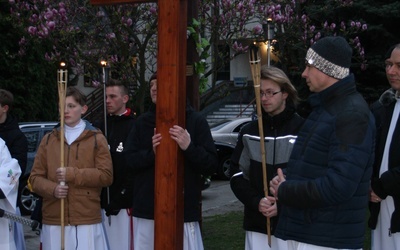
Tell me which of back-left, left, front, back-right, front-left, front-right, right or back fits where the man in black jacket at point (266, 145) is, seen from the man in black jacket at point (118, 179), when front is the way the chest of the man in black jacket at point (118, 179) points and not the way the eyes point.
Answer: left

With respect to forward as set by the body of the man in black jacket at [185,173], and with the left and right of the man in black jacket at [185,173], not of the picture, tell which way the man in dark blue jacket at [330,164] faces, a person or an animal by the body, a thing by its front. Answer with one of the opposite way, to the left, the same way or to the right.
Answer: to the right

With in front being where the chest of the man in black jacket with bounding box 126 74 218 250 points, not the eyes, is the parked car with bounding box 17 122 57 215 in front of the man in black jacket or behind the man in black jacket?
behind

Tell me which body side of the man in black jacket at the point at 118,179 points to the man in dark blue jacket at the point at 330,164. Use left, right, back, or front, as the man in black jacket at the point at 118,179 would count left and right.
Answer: left

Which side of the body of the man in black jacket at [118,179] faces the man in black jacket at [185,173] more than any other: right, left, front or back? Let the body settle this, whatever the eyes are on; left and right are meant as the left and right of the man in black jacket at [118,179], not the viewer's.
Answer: left

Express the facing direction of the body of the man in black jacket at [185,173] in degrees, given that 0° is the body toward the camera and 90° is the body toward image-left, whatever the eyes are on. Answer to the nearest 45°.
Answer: approximately 0°

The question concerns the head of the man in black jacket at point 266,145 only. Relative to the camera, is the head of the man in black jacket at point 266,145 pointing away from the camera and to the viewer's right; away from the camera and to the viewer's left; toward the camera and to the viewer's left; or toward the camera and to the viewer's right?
toward the camera and to the viewer's left

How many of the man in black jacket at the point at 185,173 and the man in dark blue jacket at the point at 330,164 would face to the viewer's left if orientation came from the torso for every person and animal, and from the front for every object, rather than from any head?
1

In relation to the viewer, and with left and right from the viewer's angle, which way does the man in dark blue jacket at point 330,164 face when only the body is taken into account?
facing to the left of the viewer

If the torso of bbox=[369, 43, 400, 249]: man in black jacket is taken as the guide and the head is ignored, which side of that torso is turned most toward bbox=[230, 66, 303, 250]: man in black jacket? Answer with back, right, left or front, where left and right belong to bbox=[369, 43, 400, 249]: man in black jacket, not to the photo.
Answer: front

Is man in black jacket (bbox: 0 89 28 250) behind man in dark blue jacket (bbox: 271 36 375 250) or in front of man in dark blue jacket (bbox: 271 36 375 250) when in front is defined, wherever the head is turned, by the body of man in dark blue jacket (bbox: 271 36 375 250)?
in front

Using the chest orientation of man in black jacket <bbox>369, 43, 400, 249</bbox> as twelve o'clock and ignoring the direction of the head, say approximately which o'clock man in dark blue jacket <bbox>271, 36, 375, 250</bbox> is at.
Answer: man in dark blue jacket <bbox>271, 36, 375, 250</bbox> is roughly at 11 o'clock from man in black jacket <bbox>369, 43, 400, 249</bbox>.

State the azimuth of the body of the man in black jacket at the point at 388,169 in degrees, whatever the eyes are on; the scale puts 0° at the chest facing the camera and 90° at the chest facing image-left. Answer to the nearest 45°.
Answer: approximately 45°
